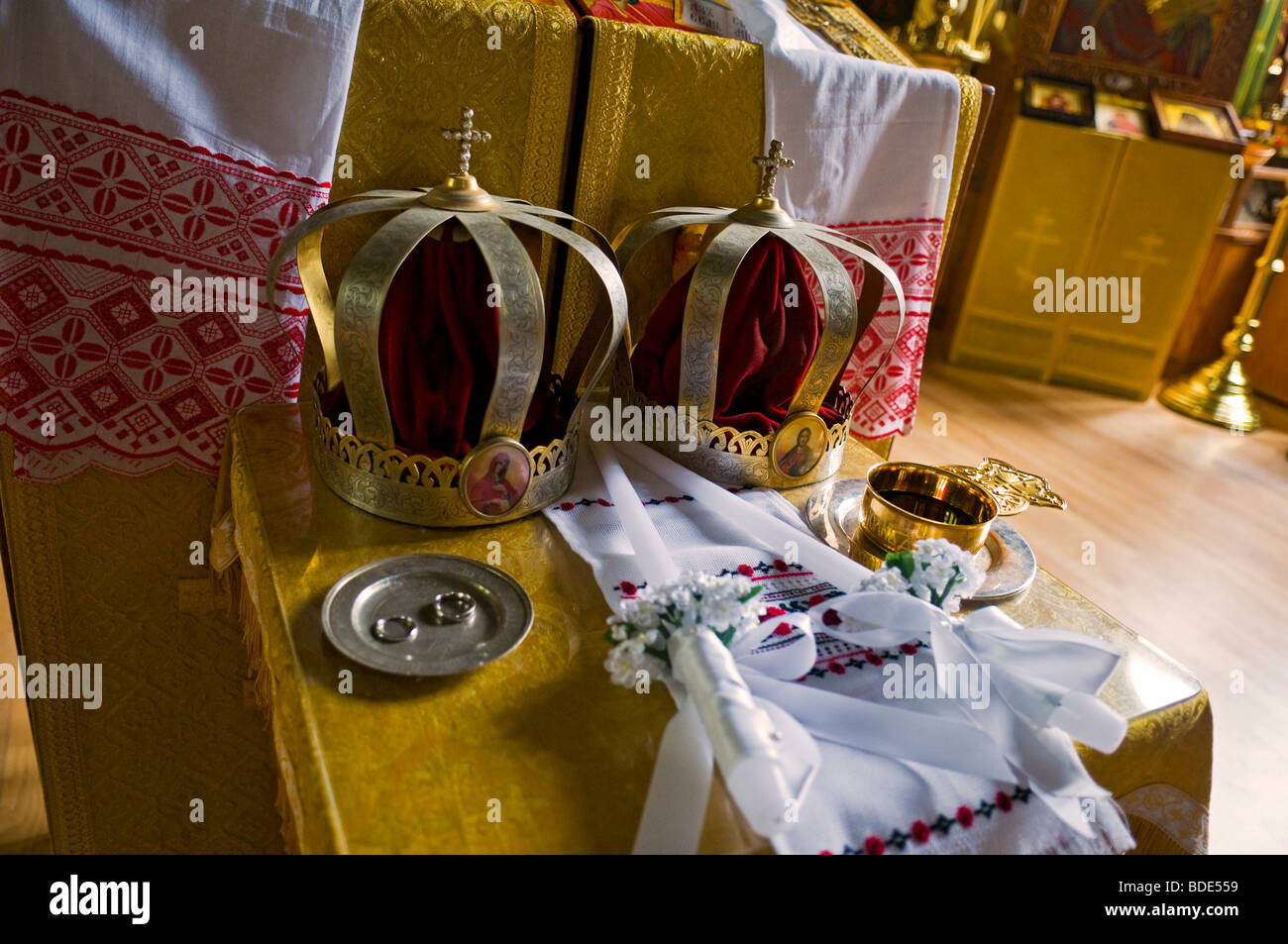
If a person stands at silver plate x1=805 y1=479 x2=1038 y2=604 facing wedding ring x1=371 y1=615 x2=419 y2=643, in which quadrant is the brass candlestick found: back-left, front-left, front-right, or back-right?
back-right

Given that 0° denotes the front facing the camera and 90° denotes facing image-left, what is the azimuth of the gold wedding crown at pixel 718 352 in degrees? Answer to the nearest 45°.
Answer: approximately 315°

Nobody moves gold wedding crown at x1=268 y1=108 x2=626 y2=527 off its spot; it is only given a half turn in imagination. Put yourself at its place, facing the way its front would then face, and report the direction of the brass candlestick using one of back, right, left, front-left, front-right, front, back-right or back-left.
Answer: right

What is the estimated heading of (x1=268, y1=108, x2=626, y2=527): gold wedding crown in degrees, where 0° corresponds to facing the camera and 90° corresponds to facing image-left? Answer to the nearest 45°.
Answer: approximately 315°
